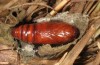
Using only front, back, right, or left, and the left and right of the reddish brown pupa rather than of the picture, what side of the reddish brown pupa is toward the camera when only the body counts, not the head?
right
